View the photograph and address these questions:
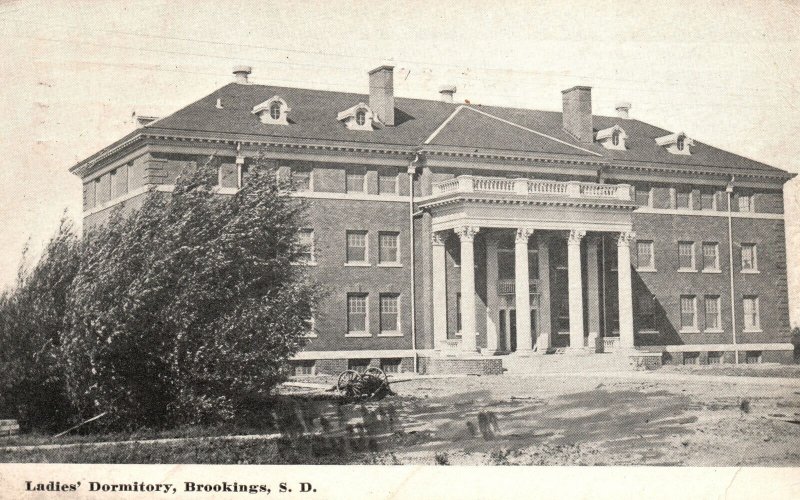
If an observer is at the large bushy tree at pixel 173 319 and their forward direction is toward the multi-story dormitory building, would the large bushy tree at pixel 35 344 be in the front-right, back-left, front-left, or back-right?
back-left

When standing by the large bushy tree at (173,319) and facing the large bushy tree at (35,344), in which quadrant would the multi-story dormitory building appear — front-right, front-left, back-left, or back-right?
back-right

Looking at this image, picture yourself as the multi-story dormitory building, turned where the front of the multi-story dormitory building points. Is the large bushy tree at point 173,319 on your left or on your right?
on your right

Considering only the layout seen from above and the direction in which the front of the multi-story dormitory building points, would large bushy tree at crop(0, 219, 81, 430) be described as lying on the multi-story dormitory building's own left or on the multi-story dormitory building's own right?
on the multi-story dormitory building's own right

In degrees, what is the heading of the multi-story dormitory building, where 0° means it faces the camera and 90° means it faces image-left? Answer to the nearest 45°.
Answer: approximately 315°
